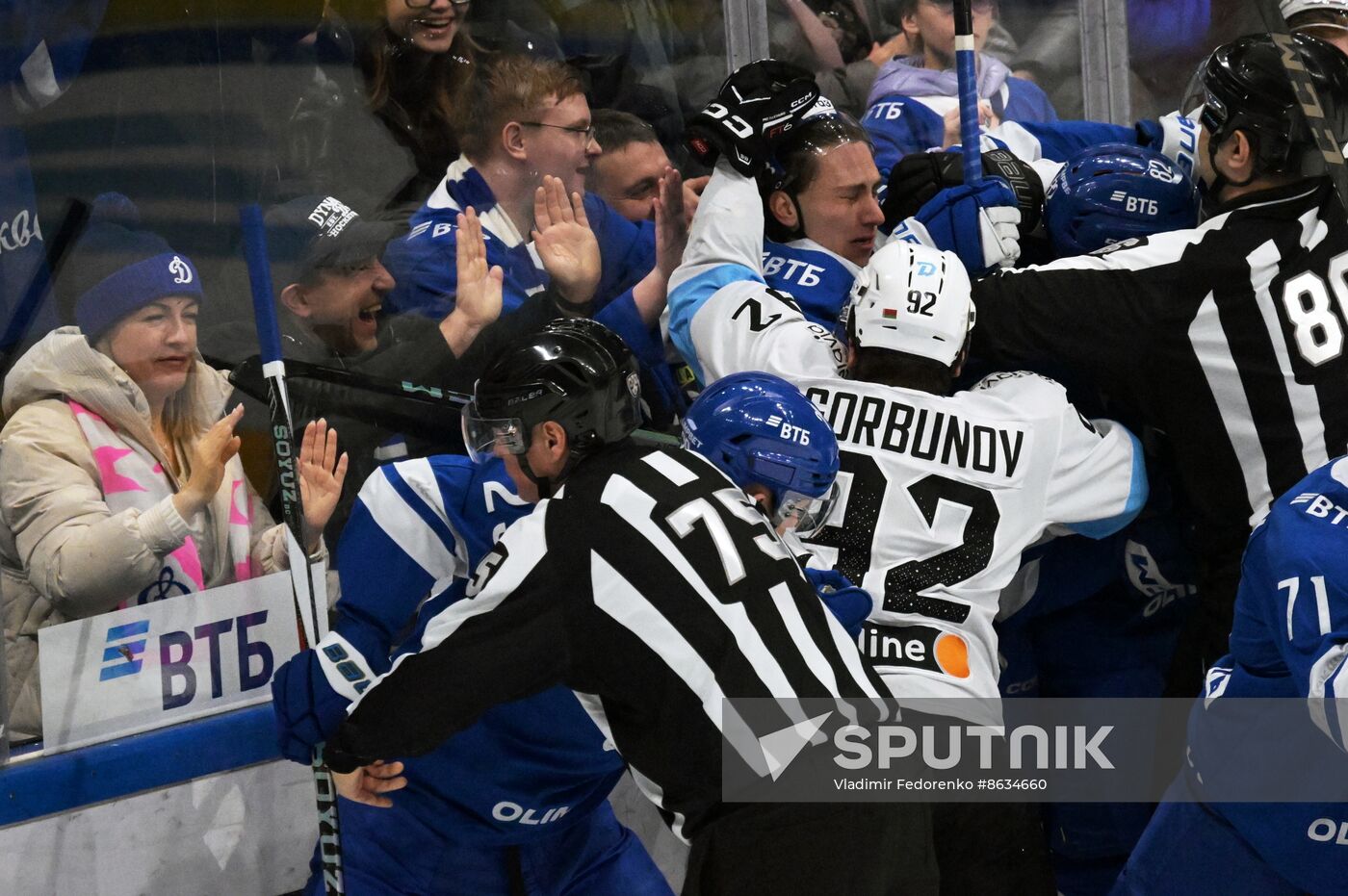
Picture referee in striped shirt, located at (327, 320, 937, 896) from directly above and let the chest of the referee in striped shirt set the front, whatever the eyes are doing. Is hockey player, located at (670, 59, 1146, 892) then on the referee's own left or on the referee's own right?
on the referee's own right

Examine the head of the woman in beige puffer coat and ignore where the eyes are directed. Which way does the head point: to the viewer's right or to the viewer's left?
to the viewer's right

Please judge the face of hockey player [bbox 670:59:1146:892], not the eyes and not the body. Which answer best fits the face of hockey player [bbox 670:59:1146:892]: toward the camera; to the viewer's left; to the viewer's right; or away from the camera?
away from the camera

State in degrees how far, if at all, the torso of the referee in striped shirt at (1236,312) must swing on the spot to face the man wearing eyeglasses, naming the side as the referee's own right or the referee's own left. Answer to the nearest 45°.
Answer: approximately 45° to the referee's own left

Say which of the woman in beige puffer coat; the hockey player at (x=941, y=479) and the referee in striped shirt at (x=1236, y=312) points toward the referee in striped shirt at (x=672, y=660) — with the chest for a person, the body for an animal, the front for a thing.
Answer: the woman in beige puffer coat

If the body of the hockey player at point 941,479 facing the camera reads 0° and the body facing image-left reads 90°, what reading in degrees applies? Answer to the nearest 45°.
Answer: approximately 180°

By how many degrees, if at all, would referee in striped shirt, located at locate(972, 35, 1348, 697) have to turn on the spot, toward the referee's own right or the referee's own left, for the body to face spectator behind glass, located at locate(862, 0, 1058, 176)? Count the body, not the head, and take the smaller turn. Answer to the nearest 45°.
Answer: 0° — they already face them

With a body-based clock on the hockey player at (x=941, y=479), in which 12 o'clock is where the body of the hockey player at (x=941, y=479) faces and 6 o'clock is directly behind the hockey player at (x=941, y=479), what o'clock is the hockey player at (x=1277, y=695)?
the hockey player at (x=1277, y=695) is roughly at 4 o'clock from the hockey player at (x=941, y=479).

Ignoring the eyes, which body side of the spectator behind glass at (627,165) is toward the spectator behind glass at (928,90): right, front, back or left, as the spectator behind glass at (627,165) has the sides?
left

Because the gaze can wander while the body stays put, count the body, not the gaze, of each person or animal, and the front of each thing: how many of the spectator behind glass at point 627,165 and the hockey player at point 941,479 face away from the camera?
1

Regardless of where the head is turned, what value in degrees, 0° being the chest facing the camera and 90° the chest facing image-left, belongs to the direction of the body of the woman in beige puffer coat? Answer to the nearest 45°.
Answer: approximately 315°

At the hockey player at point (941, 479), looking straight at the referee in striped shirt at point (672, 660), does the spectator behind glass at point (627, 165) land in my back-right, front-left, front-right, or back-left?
back-right

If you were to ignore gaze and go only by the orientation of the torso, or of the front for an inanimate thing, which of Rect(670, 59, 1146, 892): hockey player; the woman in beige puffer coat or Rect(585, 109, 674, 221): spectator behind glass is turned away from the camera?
the hockey player

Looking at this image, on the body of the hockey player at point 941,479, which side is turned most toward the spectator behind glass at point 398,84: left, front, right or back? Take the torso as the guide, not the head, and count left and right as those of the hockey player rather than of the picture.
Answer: left

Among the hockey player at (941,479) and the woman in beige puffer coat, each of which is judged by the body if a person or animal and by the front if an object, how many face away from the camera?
1

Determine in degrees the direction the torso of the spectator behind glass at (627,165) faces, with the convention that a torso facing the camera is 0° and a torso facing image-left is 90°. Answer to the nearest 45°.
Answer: approximately 315°

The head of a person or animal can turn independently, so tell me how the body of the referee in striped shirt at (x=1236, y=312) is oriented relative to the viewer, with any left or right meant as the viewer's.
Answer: facing away from the viewer and to the left of the viewer
